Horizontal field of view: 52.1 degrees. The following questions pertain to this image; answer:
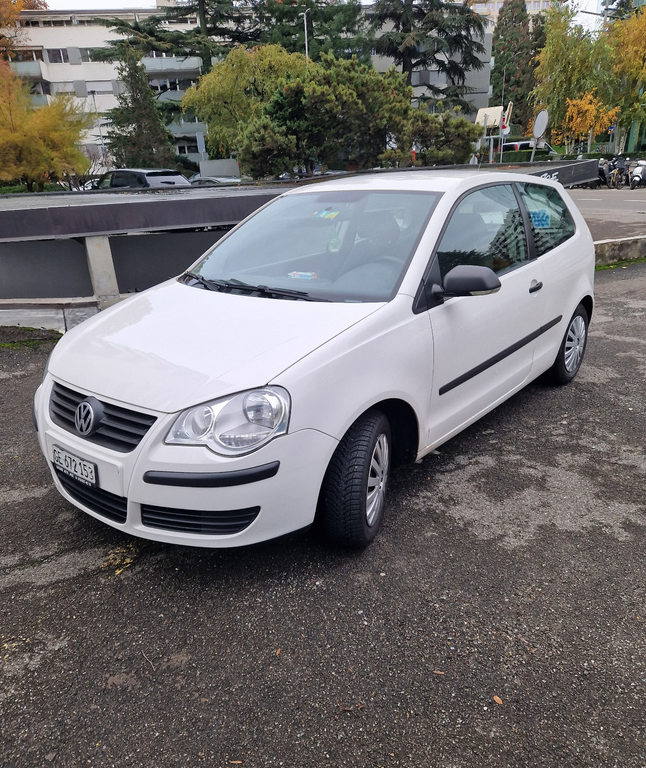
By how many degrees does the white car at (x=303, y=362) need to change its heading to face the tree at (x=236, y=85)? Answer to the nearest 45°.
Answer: approximately 135° to its right

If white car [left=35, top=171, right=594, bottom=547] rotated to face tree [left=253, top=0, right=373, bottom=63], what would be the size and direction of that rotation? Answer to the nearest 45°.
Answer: approximately 135° to its right

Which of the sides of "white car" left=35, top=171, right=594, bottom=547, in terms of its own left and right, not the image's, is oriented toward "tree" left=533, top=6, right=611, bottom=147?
back

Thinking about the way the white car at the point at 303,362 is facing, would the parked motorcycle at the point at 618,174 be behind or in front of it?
behind

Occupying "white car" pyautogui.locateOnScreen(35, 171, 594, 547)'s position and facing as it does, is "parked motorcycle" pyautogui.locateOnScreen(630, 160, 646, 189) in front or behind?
behind

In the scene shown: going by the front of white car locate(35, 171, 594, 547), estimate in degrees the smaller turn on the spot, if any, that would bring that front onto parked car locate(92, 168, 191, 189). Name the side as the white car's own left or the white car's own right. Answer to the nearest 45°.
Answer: approximately 135° to the white car's own right

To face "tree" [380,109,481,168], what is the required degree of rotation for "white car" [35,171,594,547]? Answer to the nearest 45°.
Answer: approximately 135° to its right

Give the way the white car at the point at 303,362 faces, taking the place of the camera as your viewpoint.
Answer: facing the viewer and to the left of the viewer
